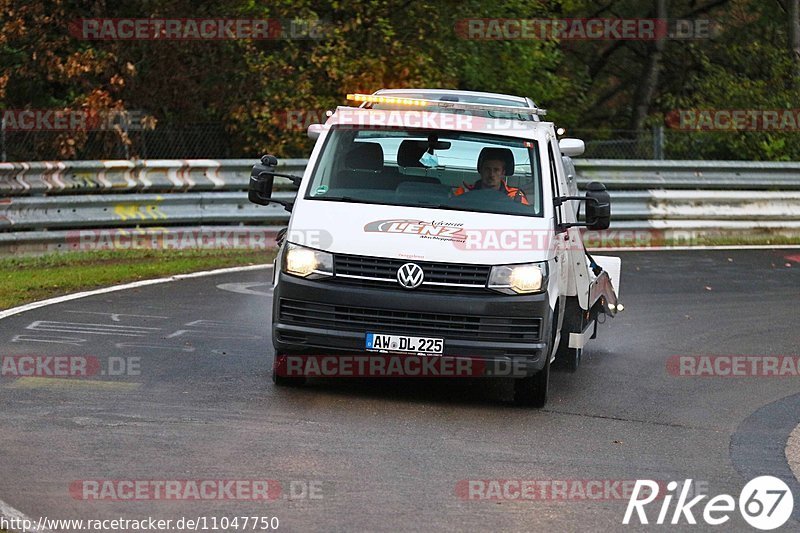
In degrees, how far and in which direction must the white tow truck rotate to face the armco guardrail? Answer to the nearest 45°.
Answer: approximately 180°

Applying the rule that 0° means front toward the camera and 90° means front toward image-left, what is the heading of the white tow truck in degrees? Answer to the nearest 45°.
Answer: approximately 0°
